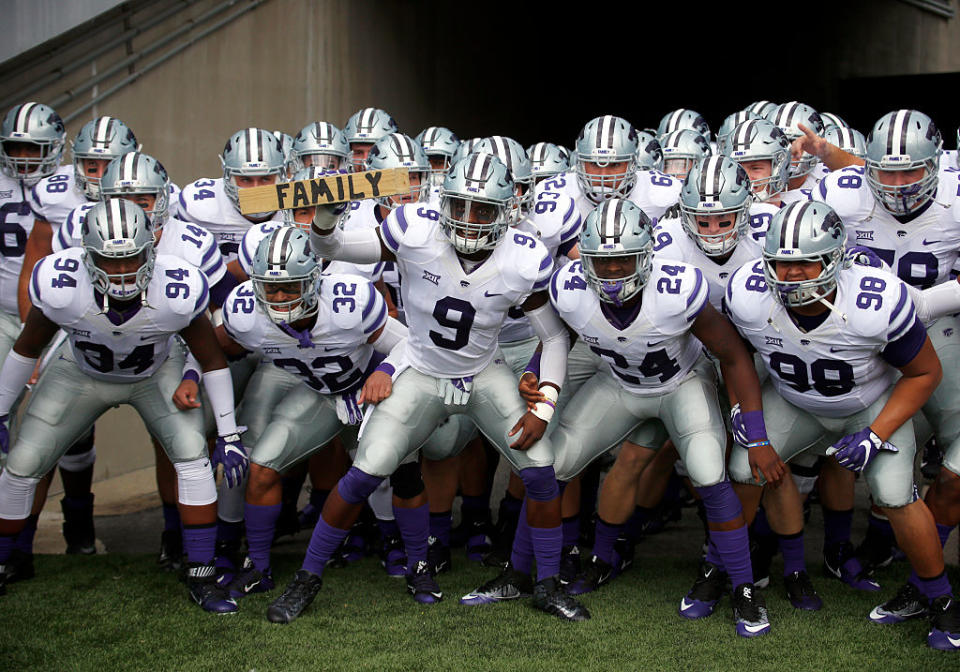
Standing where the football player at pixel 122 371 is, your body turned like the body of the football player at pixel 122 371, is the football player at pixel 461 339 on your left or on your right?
on your left

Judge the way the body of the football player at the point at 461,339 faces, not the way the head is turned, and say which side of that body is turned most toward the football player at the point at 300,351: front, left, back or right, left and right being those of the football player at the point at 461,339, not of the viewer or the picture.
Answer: right

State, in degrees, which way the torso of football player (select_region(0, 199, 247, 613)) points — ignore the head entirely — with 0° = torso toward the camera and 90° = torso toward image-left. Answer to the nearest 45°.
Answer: approximately 0°

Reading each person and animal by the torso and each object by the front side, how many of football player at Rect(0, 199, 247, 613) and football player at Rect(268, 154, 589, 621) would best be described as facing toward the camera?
2

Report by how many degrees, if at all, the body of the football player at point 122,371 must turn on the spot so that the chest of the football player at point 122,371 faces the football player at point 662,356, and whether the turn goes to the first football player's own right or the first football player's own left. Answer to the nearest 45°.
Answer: approximately 45° to the first football player's own left

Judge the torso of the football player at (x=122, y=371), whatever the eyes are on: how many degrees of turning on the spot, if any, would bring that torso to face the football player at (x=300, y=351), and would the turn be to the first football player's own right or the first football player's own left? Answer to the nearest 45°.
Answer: approximately 90° to the first football player's own left

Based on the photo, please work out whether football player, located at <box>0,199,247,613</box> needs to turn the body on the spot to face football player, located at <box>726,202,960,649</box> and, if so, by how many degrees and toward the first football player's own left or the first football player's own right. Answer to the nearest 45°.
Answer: approximately 45° to the first football player's own left

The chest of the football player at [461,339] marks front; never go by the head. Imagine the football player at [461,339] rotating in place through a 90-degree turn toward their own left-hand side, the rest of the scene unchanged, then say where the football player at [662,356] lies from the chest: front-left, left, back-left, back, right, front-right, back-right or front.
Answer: front

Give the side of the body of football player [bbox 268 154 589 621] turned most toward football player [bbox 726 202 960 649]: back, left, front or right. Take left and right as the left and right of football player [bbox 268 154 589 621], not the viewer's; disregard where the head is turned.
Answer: left
